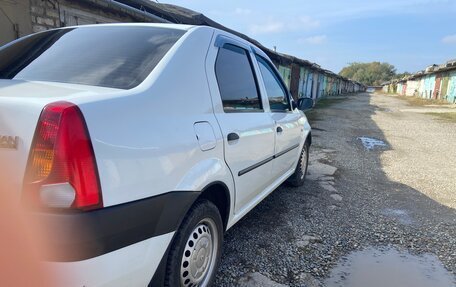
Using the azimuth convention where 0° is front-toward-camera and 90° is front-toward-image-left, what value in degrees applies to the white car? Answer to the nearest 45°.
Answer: approximately 225°
